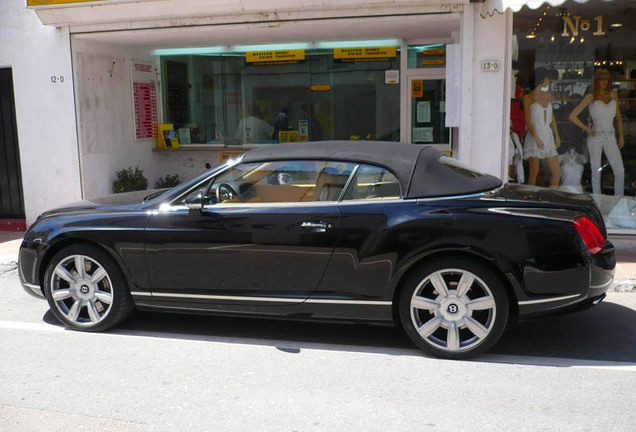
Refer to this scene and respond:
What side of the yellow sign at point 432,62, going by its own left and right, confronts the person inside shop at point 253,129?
right

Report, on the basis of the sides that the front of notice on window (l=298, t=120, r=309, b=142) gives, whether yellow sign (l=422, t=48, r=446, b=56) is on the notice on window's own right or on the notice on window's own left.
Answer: on the notice on window's own left

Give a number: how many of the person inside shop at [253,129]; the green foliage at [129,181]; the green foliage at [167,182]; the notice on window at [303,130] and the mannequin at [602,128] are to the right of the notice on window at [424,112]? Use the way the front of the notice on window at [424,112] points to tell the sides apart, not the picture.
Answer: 4

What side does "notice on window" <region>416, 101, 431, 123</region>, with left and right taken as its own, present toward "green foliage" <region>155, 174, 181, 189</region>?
right

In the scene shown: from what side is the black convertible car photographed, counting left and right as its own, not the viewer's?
left

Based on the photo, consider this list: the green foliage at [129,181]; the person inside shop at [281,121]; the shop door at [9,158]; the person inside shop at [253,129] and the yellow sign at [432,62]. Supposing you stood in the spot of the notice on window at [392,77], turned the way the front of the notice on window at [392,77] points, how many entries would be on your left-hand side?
1

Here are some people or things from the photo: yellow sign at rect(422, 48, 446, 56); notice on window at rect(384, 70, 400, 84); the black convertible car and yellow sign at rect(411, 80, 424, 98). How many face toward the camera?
3

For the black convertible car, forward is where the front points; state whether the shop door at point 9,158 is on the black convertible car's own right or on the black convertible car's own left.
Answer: on the black convertible car's own right

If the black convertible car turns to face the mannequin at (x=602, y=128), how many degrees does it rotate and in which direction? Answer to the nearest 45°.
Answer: approximately 135° to its right

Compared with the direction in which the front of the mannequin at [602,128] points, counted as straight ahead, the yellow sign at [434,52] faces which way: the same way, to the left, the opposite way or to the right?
the same way

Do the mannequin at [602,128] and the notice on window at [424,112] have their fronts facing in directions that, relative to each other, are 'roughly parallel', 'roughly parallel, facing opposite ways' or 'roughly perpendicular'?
roughly parallel

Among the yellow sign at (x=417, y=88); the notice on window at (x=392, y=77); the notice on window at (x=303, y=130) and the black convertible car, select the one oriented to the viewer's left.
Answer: the black convertible car

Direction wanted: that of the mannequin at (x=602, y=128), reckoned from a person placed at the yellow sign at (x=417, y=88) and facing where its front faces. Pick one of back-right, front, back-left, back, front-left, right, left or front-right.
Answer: front-left

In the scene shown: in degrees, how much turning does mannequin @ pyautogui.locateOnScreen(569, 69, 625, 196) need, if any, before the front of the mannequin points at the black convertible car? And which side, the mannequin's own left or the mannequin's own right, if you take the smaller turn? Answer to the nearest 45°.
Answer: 0° — it already faces it

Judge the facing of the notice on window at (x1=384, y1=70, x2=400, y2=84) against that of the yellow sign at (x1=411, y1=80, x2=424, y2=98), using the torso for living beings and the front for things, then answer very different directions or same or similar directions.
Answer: same or similar directions

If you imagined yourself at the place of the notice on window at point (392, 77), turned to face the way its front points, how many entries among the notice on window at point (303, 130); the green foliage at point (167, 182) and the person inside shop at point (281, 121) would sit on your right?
3

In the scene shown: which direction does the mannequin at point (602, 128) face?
toward the camera

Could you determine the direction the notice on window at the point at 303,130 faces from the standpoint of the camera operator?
facing the viewer

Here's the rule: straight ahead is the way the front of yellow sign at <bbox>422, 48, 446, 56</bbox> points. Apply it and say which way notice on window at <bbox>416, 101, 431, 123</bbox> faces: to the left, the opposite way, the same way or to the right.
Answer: the same way
